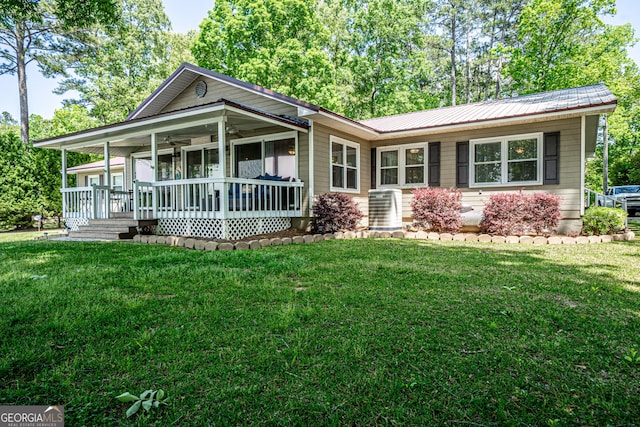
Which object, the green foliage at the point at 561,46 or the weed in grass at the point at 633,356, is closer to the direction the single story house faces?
the weed in grass

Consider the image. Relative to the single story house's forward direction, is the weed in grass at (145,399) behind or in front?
in front

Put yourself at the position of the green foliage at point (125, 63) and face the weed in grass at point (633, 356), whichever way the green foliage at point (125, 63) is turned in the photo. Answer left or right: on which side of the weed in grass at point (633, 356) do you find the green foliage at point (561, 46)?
left

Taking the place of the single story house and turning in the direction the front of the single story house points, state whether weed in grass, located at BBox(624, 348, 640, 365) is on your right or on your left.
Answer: on your left

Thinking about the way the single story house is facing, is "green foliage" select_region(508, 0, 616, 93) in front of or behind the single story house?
behind

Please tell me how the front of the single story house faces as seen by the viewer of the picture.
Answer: facing the viewer and to the left of the viewer

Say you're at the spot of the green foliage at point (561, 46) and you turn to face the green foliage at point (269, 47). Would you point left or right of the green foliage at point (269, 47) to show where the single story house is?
left

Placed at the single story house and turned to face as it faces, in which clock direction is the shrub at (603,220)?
The shrub is roughly at 8 o'clock from the single story house.

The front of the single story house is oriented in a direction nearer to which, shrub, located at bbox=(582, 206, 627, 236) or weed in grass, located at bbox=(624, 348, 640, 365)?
the weed in grass

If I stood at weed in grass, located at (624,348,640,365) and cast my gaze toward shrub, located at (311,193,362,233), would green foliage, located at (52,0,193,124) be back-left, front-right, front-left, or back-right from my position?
front-left

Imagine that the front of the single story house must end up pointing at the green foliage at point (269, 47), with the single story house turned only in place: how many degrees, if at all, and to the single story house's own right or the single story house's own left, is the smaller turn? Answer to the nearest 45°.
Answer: approximately 135° to the single story house's own right

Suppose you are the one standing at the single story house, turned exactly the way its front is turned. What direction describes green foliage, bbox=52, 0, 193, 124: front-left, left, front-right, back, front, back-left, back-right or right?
right

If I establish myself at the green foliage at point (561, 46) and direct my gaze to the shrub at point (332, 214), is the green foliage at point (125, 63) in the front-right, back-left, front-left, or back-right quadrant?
front-right
